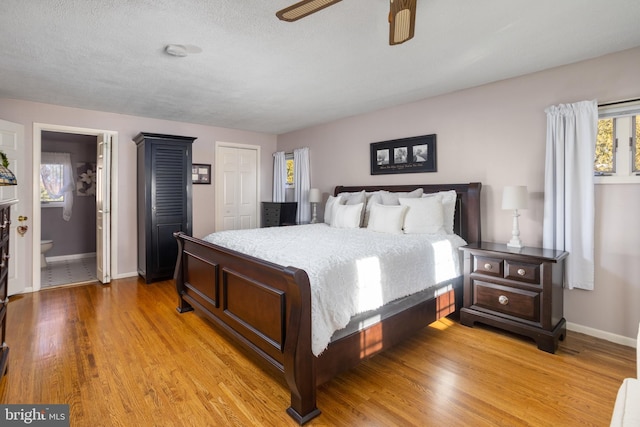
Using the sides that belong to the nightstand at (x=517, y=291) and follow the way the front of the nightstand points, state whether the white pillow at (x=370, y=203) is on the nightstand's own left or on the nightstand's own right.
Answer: on the nightstand's own right

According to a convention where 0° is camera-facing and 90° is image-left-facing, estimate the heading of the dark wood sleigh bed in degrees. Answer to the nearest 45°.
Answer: approximately 45°

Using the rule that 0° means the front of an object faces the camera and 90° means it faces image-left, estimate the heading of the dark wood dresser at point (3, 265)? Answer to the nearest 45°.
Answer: approximately 270°

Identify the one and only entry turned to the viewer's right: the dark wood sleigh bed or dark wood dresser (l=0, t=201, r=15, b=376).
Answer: the dark wood dresser

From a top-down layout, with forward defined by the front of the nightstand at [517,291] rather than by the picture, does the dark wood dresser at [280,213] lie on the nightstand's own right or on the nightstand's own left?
on the nightstand's own right

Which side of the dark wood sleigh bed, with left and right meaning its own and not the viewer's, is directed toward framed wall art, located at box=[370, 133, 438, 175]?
back
